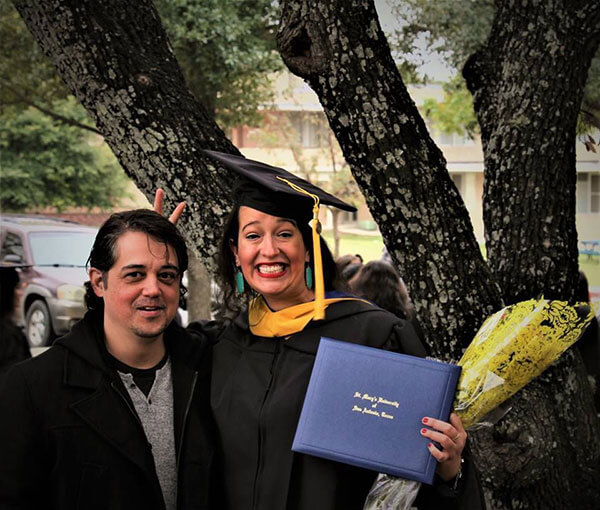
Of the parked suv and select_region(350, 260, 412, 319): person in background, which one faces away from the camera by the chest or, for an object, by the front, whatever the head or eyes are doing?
the person in background

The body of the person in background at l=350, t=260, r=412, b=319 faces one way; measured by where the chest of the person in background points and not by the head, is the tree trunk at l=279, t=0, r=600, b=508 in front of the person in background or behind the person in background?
behind

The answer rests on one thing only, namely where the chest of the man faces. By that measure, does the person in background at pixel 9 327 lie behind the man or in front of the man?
behind

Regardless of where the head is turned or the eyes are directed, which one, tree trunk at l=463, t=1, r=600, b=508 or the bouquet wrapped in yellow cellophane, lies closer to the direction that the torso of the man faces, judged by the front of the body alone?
the bouquet wrapped in yellow cellophane

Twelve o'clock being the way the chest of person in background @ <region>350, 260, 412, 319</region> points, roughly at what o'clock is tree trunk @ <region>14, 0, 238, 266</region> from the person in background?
The tree trunk is roughly at 7 o'clock from the person in background.

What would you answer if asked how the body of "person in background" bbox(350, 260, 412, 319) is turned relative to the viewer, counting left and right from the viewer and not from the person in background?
facing away from the viewer

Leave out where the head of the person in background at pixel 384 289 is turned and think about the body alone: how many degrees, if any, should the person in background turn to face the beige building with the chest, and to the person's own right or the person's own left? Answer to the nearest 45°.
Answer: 0° — they already face it
